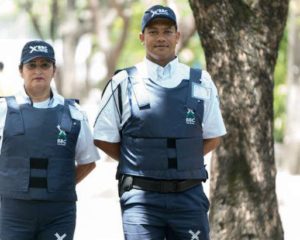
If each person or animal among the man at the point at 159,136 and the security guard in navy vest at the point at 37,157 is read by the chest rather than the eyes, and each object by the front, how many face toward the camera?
2

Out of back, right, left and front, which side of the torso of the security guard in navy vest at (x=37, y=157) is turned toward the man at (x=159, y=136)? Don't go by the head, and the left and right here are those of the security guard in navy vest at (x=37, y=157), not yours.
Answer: left

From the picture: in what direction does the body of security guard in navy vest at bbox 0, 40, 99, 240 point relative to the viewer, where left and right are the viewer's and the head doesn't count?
facing the viewer

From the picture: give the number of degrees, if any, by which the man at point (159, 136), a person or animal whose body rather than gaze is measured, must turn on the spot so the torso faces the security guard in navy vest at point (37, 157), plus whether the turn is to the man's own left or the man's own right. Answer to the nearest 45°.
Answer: approximately 90° to the man's own right

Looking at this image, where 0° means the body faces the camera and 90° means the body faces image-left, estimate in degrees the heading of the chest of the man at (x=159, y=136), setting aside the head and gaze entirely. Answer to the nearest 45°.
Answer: approximately 0°
